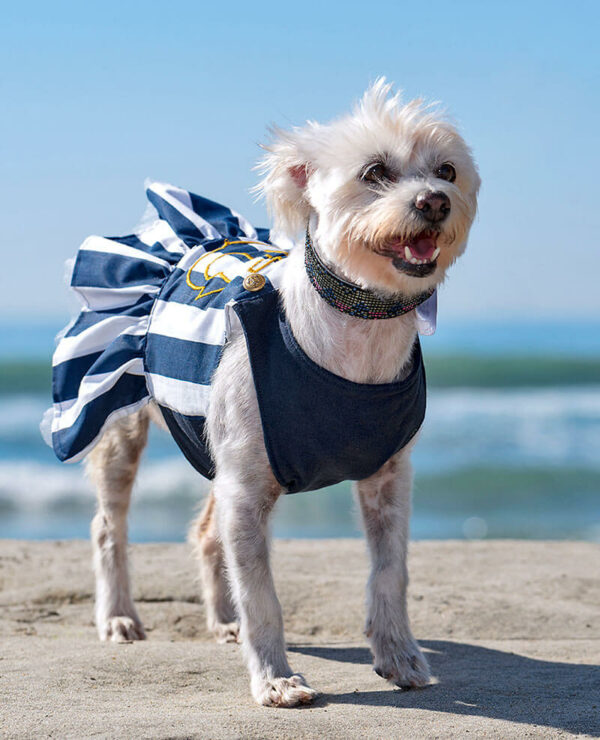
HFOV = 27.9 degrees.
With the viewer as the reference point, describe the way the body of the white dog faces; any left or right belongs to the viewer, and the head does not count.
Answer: facing the viewer and to the right of the viewer
